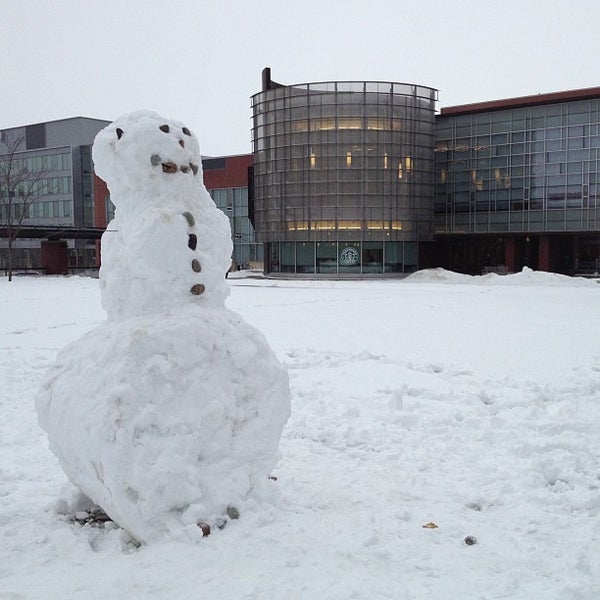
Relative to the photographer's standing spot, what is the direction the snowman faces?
facing the viewer and to the right of the viewer

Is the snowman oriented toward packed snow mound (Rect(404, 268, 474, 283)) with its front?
no

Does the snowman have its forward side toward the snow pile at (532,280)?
no
